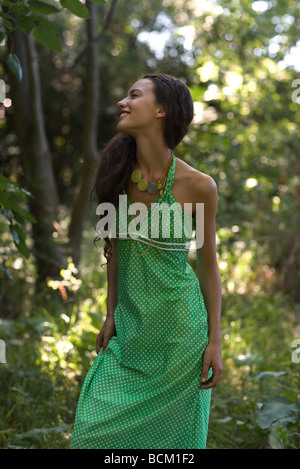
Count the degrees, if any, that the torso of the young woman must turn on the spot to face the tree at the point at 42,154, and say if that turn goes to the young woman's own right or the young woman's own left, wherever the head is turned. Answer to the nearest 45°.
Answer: approximately 135° to the young woman's own right

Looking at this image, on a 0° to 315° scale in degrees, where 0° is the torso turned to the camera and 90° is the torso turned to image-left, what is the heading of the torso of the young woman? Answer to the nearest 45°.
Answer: approximately 45°

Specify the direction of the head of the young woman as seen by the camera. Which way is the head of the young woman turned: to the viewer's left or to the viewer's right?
to the viewer's left

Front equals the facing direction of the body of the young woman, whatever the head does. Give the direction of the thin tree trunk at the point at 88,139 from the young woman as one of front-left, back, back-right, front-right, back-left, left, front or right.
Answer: back-right
